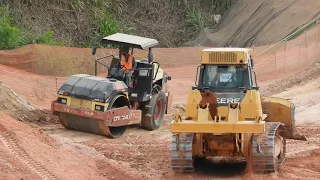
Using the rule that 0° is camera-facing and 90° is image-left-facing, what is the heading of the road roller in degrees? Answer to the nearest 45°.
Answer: approximately 45°
